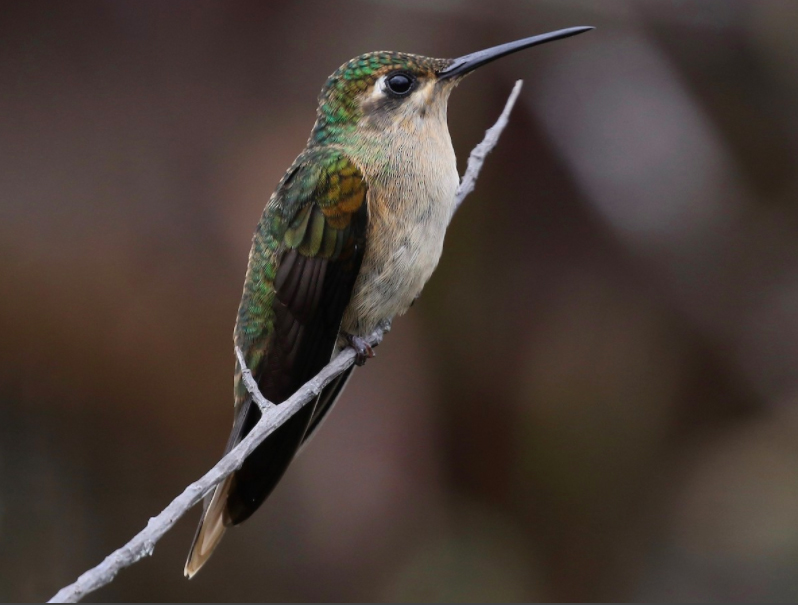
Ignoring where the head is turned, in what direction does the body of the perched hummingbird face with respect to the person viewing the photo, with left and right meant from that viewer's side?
facing to the right of the viewer
